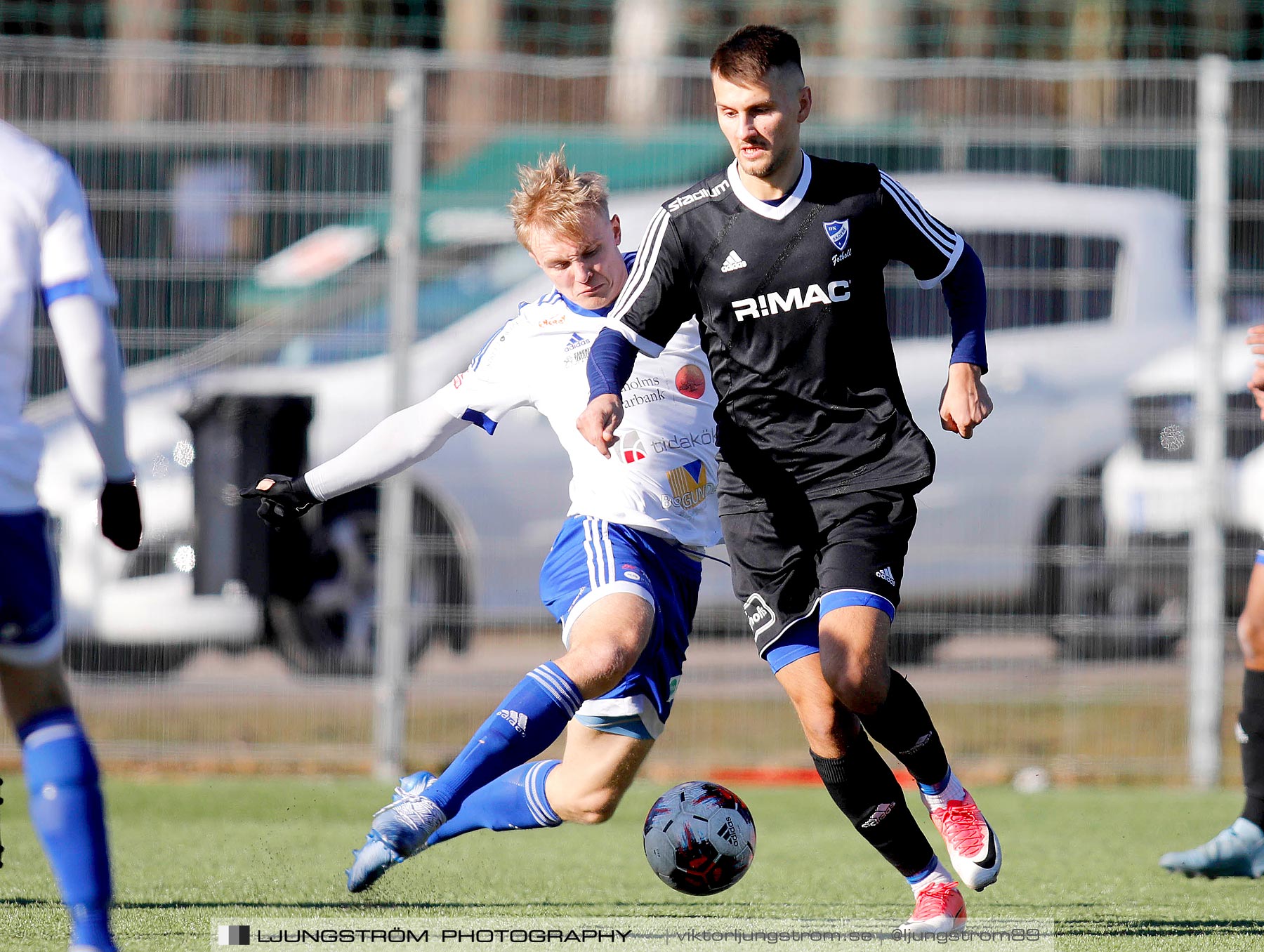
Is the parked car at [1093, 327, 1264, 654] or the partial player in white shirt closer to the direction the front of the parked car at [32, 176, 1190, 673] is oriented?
the partial player in white shirt

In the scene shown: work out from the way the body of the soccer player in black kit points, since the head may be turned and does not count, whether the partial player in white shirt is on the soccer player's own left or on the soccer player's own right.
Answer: on the soccer player's own right

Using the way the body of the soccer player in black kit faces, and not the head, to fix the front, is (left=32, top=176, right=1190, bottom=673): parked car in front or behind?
behind

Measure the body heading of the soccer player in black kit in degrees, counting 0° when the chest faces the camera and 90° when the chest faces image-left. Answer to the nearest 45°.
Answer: approximately 0°

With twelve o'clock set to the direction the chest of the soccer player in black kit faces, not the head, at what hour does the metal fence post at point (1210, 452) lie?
The metal fence post is roughly at 7 o'clock from the soccer player in black kit.

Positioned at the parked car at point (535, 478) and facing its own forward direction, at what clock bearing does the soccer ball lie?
The soccer ball is roughly at 10 o'clock from the parked car.
